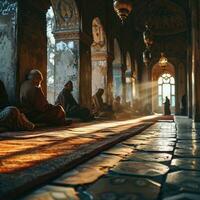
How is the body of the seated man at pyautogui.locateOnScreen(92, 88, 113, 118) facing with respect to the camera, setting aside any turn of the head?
to the viewer's right

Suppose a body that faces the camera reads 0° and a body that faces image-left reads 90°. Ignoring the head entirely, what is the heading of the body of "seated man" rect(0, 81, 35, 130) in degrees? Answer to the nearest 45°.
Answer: approximately 270°

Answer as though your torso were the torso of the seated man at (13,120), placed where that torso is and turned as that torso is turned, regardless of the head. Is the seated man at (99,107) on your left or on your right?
on your left

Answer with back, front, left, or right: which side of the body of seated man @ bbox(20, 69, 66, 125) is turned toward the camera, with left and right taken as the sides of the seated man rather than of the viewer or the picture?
right

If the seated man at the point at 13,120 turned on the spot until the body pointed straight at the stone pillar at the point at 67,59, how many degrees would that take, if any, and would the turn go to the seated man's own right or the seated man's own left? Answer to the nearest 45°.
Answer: approximately 90° to the seated man's own left

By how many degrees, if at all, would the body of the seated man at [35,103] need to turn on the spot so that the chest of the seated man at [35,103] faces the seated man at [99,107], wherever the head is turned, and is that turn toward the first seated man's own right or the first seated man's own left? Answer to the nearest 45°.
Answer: approximately 45° to the first seated man's own left

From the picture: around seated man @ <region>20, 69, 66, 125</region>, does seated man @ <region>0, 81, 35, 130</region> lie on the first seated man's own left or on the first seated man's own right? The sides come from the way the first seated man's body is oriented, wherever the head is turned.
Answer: on the first seated man's own right

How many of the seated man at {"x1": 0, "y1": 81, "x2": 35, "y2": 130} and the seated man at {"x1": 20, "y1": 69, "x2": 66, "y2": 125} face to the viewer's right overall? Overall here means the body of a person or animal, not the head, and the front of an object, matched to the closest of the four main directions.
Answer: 2

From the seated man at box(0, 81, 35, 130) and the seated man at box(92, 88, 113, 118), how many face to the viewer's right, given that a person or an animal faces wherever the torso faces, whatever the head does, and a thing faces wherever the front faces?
2
